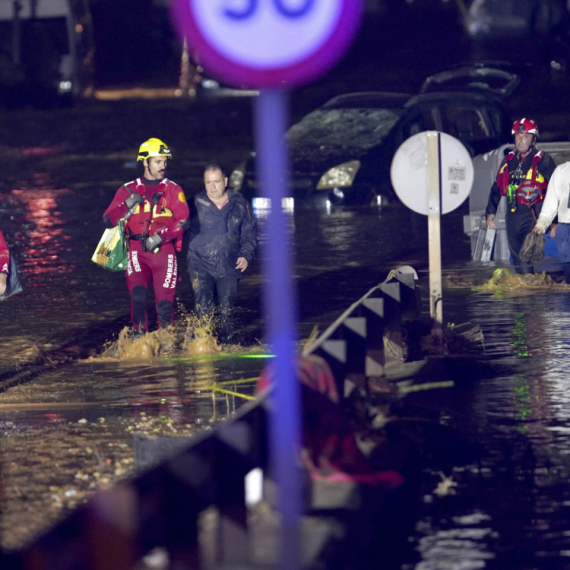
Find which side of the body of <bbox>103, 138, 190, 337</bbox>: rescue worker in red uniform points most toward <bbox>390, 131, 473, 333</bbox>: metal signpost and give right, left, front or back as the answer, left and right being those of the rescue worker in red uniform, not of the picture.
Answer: left

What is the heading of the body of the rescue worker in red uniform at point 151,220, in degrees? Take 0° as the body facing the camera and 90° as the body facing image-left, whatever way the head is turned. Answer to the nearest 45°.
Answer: approximately 0°

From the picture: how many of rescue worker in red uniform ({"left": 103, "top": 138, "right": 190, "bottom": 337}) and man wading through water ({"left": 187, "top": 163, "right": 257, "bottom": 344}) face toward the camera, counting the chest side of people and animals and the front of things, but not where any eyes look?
2

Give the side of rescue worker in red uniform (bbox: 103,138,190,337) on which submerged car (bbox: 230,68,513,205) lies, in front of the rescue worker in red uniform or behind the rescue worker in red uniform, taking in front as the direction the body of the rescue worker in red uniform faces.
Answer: behind

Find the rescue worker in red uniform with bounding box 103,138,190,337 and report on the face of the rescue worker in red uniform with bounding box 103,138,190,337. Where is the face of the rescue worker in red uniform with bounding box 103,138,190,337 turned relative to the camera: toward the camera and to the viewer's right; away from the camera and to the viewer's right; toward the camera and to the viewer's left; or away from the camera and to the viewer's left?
toward the camera and to the viewer's right

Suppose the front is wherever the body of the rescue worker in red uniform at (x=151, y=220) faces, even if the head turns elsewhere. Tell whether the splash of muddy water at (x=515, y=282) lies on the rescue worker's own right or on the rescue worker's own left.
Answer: on the rescue worker's own left

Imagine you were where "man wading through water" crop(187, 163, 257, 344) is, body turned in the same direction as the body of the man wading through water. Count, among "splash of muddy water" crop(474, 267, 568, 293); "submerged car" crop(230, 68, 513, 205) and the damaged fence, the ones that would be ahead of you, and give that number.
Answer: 1

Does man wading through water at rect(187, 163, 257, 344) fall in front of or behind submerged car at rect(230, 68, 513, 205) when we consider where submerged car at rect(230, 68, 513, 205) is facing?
in front

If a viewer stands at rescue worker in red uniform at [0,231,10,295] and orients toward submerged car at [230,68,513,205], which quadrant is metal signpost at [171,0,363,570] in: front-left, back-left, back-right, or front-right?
back-right

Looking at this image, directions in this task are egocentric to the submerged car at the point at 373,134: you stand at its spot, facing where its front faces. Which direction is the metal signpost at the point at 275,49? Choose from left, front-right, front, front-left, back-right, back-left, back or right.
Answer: front-left

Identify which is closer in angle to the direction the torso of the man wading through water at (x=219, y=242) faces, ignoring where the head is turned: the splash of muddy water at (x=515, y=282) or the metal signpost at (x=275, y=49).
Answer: the metal signpost

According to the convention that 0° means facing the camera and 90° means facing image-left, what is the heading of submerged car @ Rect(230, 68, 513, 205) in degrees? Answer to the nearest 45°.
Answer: approximately 45°

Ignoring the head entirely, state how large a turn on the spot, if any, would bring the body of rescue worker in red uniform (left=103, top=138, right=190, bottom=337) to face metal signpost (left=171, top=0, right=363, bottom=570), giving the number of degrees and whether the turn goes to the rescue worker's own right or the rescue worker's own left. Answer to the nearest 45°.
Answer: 0° — they already face it
